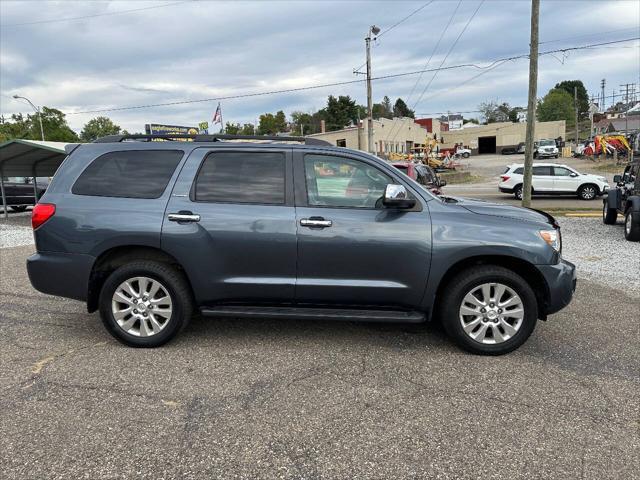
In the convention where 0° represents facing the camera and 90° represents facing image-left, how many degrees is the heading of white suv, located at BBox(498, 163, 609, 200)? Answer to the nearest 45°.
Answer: approximately 270°

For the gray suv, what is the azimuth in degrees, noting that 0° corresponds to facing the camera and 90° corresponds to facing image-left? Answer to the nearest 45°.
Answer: approximately 270°

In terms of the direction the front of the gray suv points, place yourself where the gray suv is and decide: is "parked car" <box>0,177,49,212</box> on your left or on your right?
on your left

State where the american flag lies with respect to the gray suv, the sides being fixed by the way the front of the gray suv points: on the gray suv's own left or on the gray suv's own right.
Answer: on the gray suv's own left

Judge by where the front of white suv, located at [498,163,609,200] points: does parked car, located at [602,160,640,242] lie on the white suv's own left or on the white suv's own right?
on the white suv's own right

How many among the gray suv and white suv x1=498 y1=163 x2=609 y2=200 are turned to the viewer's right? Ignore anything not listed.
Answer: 2
